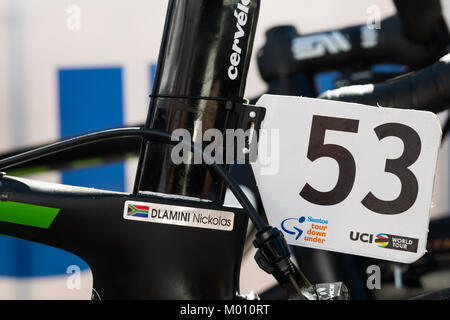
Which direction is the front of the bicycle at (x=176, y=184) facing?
to the viewer's left

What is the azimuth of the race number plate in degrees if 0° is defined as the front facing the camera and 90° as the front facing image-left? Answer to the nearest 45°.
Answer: approximately 0°
